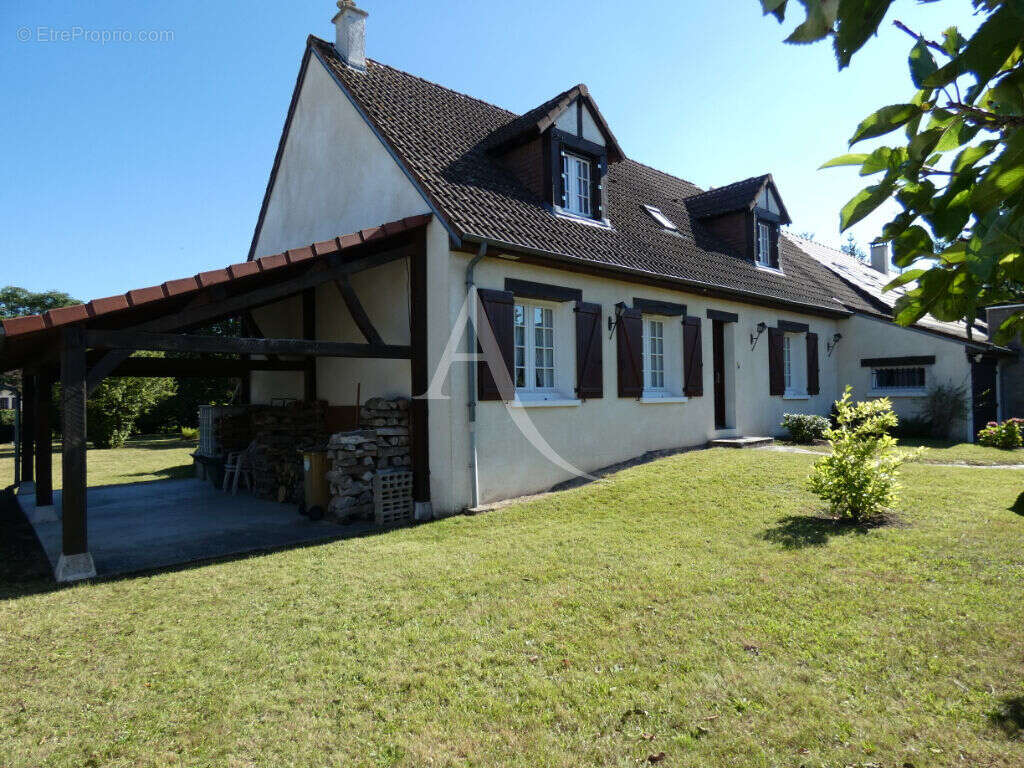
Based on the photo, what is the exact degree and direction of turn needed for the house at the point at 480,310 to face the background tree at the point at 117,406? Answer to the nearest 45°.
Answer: approximately 180°

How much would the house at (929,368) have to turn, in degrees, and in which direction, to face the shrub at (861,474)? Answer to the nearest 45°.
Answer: approximately 45° to its right

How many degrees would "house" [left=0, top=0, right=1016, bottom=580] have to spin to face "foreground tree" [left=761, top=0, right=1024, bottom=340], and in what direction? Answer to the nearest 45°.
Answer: approximately 45° to its right

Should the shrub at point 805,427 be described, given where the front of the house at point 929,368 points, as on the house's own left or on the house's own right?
on the house's own right

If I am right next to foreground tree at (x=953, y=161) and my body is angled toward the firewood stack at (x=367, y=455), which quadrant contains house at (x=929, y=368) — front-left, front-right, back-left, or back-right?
front-right

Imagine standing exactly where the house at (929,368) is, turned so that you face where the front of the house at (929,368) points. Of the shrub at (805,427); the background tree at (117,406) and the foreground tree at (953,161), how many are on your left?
0

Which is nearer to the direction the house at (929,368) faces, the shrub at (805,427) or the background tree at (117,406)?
the shrub

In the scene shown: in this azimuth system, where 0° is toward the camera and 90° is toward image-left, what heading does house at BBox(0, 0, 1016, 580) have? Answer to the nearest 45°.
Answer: approximately 315°

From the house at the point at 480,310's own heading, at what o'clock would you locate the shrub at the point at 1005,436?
The shrub is roughly at 10 o'clock from the house.

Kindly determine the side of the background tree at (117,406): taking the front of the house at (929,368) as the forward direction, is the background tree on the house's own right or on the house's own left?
on the house's own right

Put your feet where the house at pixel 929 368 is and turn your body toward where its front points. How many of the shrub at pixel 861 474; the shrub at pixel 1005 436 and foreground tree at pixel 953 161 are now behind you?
0
